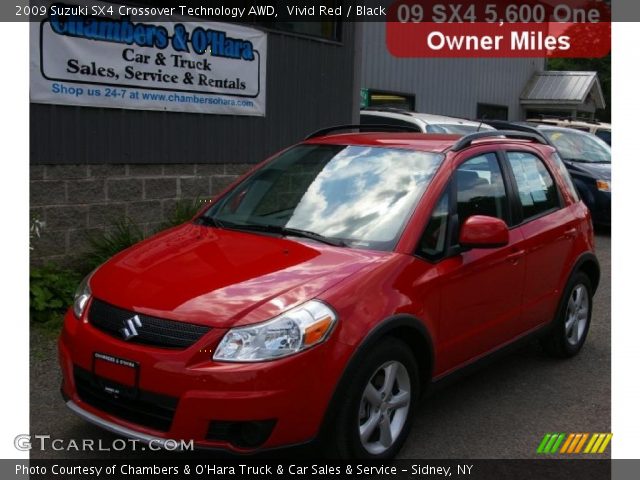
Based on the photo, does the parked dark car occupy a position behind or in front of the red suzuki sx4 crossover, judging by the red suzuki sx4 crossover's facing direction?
behind

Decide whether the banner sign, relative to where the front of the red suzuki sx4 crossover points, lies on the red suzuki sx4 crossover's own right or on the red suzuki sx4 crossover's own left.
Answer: on the red suzuki sx4 crossover's own right

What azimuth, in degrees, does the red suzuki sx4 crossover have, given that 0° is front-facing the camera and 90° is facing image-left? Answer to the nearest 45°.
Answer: approximately 45°

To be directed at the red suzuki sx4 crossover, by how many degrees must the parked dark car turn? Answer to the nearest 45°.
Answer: approximately 45° to its right

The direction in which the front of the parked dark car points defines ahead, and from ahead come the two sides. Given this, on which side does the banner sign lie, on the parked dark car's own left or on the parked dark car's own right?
on the parked dark car's own right

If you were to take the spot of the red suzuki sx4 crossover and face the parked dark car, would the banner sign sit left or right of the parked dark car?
left
